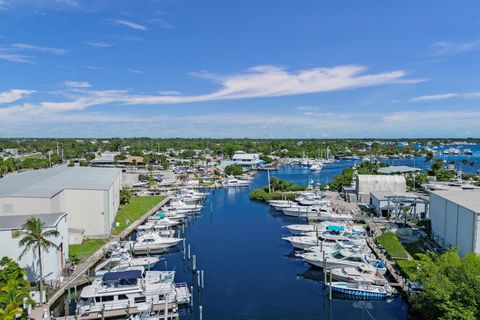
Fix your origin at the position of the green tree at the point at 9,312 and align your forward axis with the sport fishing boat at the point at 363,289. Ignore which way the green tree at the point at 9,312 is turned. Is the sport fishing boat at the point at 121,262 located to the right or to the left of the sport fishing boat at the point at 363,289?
left

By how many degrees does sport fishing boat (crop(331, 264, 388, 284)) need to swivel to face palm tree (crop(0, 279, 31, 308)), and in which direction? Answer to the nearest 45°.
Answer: approximately 45° to its left

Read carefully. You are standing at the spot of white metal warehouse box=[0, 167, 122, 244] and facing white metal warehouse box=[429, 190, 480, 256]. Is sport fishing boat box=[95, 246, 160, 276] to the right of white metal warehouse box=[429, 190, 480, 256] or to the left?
right

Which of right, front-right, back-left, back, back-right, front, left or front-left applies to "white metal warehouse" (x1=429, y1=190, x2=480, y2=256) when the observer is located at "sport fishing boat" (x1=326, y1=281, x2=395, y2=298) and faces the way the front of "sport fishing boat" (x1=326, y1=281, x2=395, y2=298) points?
back-right

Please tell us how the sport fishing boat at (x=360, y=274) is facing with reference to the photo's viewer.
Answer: facing to the left of the viewer

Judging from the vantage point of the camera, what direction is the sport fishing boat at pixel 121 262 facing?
facing to the right of the viewer

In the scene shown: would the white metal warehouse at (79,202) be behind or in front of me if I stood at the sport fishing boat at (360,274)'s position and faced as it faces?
in front

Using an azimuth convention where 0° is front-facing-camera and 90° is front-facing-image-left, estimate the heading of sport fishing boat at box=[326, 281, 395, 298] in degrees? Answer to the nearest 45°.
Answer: approximately 90°

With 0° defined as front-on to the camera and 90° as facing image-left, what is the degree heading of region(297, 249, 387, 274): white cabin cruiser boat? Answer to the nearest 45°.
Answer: approximately 90°

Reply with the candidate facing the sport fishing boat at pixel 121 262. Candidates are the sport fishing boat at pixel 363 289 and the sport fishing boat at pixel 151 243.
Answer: the sport fishing boat at pixel 363 289

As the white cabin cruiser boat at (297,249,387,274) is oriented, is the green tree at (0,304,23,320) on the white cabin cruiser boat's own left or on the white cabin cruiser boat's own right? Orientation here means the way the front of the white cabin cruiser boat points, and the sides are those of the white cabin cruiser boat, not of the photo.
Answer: on the white cabin cruiser boat's own left

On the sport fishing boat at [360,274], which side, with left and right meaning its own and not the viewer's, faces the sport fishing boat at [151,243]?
front

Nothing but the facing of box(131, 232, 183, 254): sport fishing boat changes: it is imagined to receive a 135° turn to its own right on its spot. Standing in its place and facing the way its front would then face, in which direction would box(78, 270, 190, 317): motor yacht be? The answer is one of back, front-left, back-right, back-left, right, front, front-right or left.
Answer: front-left
